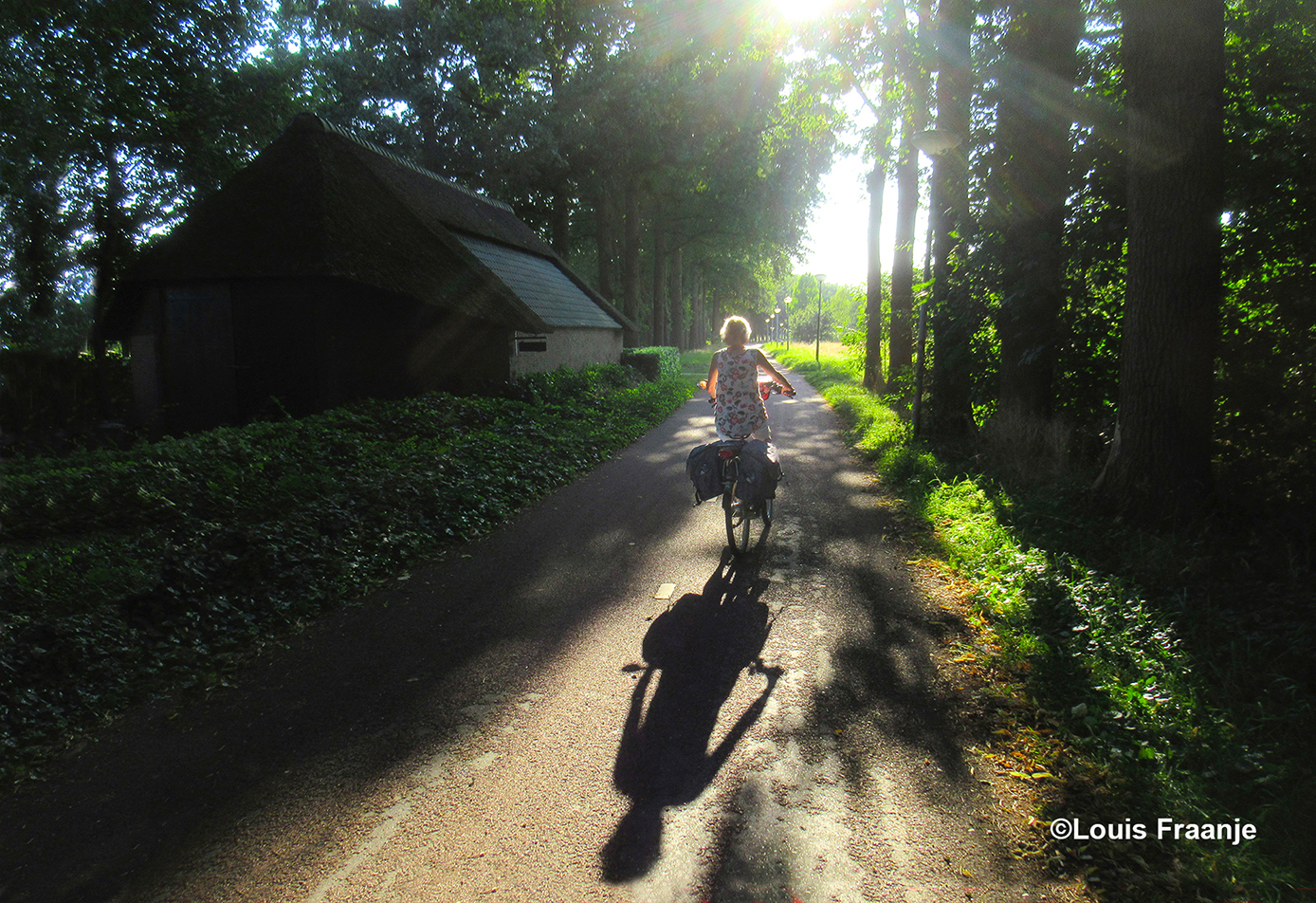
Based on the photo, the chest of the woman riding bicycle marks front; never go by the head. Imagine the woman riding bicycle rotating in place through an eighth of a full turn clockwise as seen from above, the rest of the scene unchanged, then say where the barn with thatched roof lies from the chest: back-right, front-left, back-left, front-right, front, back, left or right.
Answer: left

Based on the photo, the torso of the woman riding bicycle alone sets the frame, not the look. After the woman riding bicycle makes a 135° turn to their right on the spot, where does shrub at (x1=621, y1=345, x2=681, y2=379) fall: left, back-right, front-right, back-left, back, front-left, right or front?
back-left

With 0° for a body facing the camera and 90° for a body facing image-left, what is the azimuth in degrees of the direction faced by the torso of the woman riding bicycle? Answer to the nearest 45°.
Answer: approximately 180°
